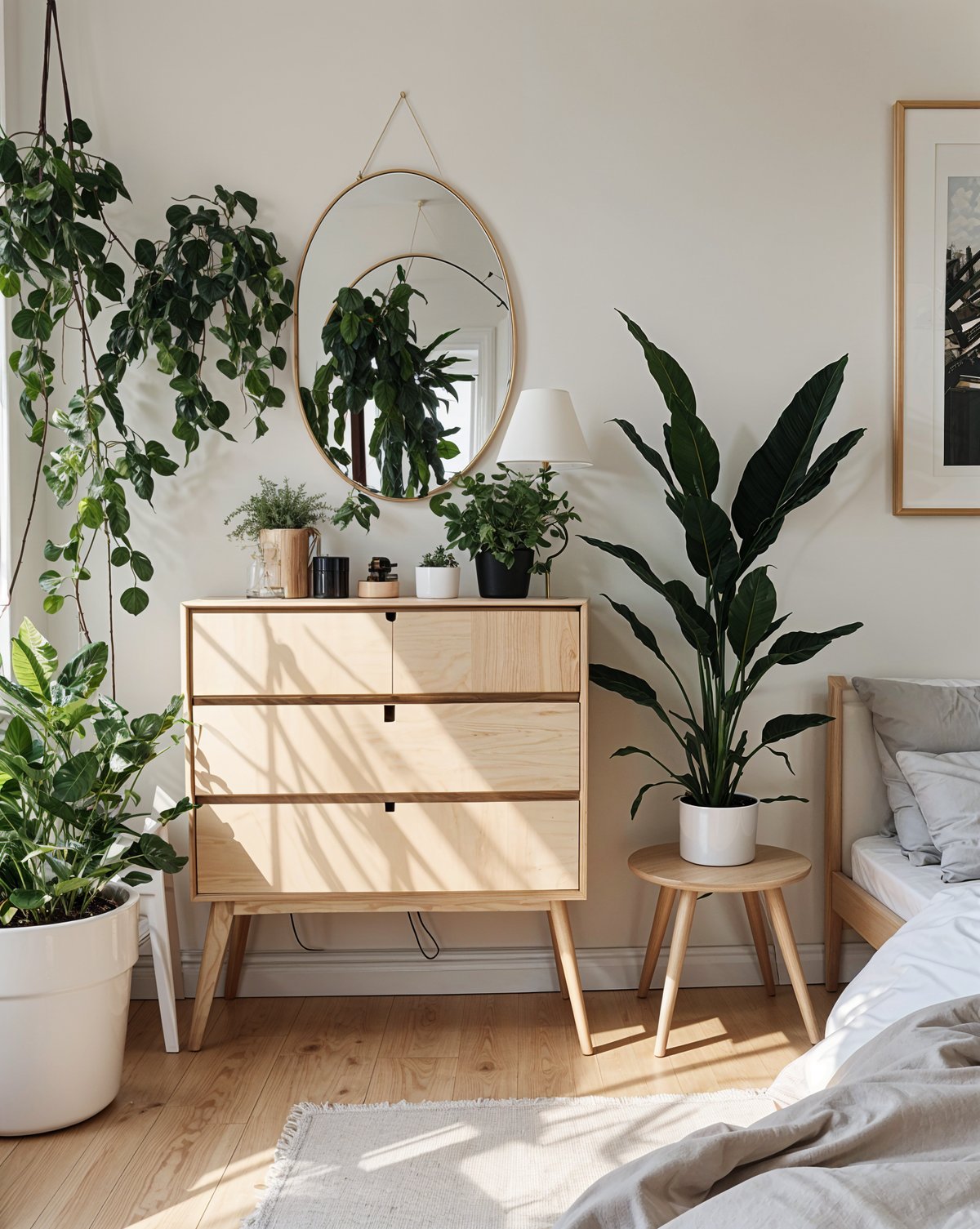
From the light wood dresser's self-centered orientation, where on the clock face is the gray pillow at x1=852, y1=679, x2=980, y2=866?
The gray pillow is roughly at 9 o'clock from the light wood dresser.

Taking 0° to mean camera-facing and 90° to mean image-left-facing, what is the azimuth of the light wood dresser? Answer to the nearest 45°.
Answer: approximately 0°

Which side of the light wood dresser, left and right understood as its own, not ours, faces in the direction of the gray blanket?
front

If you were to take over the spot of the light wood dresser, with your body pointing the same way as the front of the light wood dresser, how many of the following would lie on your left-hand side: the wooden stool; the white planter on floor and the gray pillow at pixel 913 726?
2

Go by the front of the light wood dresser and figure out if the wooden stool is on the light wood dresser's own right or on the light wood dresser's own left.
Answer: on the light wood dresser's own left

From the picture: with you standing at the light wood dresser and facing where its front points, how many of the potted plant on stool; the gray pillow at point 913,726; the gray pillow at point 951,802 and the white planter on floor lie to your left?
3

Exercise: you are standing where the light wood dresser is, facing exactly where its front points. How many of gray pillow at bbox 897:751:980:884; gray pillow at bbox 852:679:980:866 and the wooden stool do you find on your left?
3
